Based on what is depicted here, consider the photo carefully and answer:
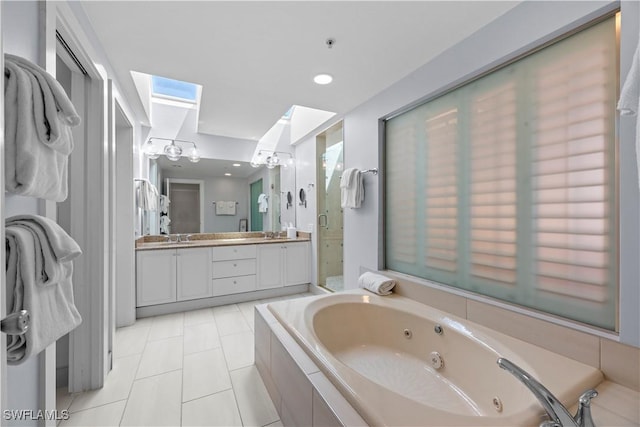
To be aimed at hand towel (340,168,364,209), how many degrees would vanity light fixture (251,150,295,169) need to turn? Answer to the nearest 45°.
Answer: approximately 45° to its left

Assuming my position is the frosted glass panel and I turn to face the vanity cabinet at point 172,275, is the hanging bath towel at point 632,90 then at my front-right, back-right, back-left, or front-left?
back-left

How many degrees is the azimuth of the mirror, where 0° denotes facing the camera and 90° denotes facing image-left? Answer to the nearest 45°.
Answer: approximately 0°

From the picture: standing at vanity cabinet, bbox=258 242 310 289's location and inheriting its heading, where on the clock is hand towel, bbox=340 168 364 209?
The hand towel is roughly at 11 o'clock from the vanity cabinet.

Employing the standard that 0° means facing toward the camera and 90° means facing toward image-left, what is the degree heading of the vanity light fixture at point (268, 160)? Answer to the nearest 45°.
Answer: approximately 0°
